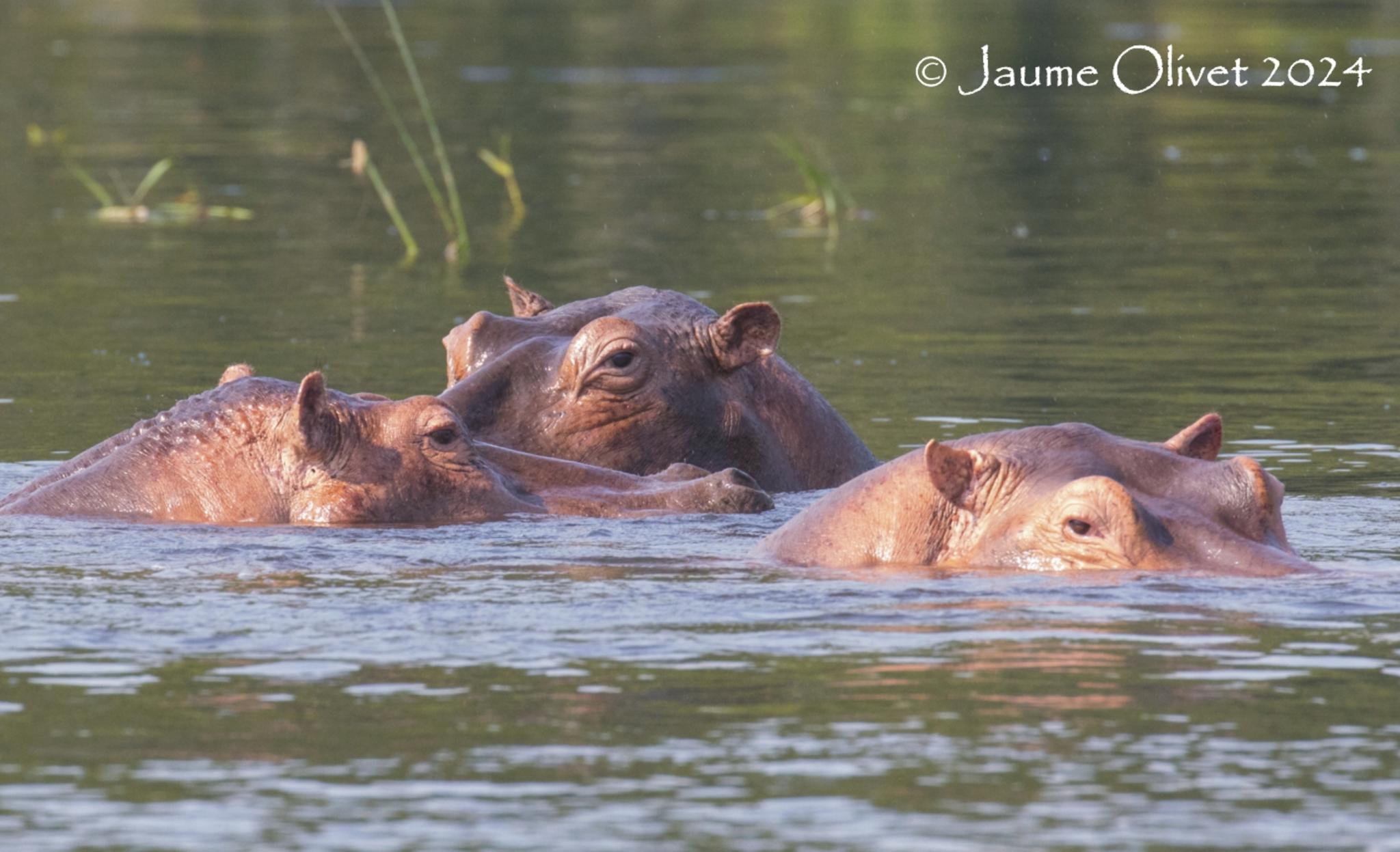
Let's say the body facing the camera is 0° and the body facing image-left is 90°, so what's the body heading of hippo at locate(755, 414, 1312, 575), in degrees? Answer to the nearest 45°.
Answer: approximately 315°

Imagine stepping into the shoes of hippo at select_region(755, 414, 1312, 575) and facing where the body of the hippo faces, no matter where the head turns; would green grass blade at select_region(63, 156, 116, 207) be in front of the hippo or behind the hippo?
behind

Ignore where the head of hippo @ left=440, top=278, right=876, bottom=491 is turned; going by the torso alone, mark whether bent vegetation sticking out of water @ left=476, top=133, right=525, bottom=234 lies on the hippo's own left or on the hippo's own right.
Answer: on the hippo's own right

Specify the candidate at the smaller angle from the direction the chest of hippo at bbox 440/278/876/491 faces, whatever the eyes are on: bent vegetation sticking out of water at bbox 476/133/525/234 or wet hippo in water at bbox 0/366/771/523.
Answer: the wet hippo in water

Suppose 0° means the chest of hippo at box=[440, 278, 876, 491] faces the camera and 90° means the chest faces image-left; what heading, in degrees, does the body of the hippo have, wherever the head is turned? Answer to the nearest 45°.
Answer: approximately 45°

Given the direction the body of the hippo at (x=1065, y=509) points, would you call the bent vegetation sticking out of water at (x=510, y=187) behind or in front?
behind

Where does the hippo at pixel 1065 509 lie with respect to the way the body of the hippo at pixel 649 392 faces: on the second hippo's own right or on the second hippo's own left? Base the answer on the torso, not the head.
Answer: on the second hippo's own left
